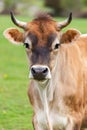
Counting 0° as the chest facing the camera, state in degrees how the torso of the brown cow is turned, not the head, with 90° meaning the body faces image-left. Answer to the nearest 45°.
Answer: approximately 45°
